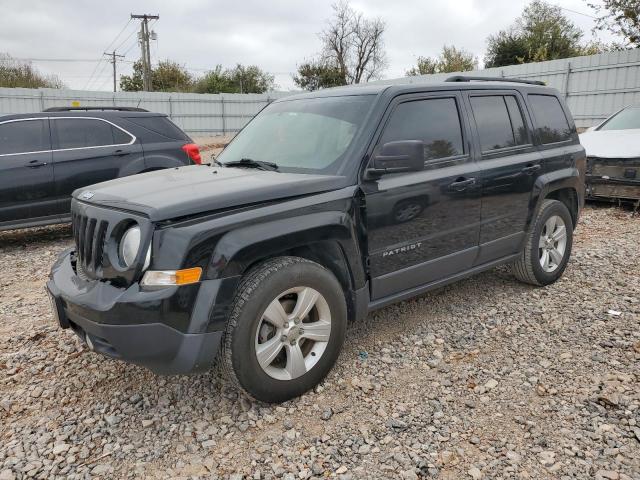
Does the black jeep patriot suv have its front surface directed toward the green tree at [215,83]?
no

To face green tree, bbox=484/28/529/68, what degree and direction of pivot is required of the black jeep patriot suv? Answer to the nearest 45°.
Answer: approximately 135° to its right

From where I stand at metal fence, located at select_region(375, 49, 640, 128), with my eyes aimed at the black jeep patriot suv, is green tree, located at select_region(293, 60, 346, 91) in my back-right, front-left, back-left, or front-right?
back-right

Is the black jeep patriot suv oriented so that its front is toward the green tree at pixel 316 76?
no

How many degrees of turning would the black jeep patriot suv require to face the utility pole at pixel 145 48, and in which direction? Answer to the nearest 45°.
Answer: approximately 135° to its right

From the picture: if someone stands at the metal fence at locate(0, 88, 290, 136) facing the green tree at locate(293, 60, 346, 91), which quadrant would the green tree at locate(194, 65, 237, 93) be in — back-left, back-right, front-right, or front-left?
front-left

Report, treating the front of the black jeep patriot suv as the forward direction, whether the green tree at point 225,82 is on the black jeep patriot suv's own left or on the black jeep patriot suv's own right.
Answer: on the black jeep patriot suv's own right

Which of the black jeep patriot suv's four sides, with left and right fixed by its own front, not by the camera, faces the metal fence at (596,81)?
back

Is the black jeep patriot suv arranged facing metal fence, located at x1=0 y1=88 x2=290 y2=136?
no

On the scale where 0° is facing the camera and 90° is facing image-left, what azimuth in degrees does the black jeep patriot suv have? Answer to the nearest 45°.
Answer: approximately 45°
